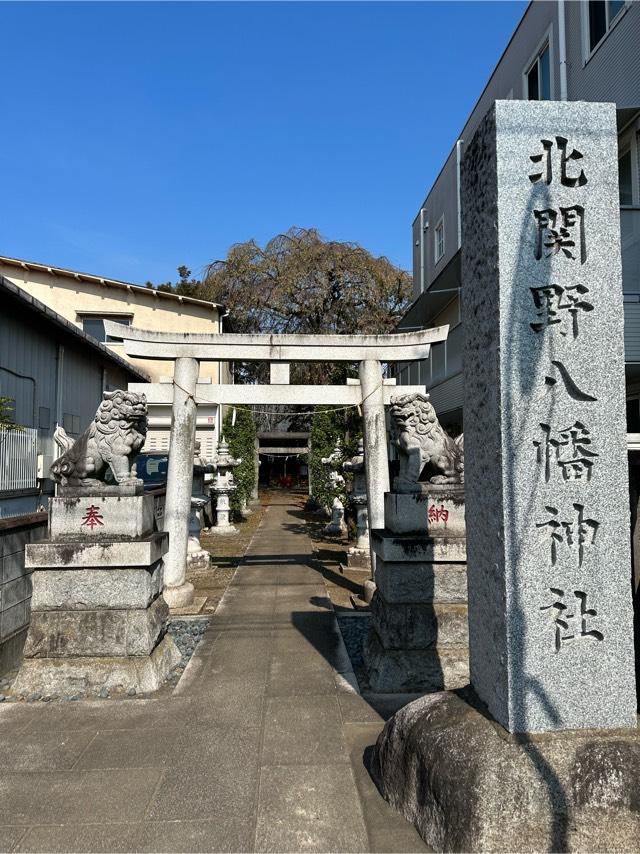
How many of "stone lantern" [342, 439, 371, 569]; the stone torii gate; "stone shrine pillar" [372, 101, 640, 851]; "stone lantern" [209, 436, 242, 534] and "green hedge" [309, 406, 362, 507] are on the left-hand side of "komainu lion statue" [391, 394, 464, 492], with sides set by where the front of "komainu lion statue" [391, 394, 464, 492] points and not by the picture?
1

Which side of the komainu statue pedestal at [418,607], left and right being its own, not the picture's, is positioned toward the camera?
front

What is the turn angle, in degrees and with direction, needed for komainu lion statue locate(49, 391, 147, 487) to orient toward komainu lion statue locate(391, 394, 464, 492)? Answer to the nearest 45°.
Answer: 0° — it already faces it

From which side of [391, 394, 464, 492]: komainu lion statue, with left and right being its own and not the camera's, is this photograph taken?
left

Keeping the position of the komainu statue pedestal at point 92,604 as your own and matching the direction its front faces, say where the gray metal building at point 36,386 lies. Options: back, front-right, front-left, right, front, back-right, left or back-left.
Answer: back

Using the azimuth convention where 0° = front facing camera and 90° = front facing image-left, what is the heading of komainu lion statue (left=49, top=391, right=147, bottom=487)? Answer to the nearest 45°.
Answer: approximately 270°

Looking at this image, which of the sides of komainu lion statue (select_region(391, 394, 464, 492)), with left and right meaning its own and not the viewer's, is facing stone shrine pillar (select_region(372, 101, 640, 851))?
left

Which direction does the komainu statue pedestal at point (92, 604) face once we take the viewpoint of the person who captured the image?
facing the viewer

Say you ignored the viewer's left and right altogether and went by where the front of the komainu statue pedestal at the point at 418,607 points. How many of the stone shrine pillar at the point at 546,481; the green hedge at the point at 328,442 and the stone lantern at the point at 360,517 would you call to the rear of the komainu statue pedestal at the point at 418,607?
2
